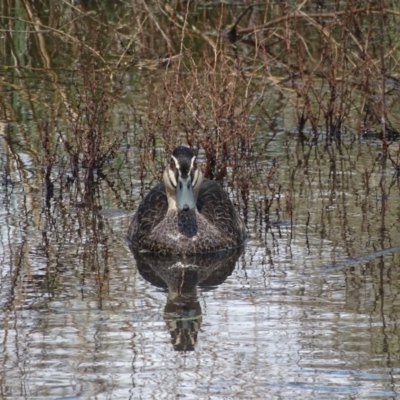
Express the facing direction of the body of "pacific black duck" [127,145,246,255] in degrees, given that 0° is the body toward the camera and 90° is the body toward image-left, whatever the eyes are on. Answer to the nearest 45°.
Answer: approximately 0°
